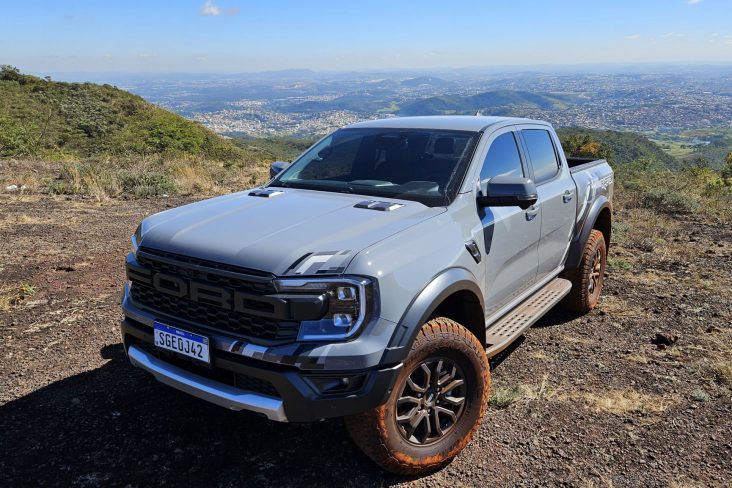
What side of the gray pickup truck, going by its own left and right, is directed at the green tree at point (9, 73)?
right

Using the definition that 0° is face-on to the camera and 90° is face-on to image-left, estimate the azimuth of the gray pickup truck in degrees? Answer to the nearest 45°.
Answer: approximately 45°
